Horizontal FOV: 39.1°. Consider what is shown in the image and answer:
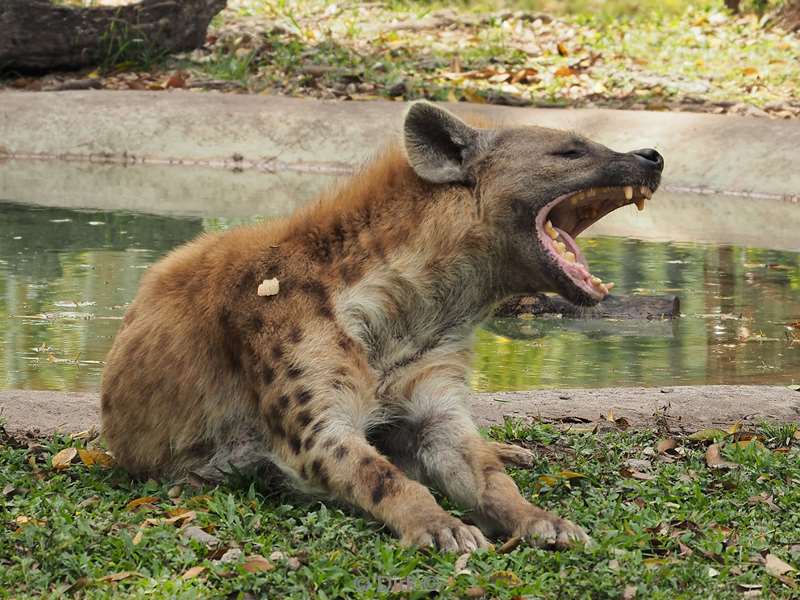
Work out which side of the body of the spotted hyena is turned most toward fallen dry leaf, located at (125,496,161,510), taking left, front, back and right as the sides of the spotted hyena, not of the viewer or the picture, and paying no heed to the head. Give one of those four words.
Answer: right

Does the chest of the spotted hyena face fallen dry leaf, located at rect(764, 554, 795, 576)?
yes

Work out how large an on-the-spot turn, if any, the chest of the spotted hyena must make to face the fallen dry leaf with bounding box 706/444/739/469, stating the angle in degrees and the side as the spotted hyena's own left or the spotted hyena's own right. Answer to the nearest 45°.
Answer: approximately 45° to the spotted hyena's own left

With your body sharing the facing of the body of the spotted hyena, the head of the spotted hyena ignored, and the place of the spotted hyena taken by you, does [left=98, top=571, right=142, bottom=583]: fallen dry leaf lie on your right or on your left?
on your right

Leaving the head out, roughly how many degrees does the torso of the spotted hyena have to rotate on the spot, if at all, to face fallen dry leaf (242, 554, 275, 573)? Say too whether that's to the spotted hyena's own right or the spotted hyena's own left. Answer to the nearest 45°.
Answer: approximately 45° to the spotted hyena's own right

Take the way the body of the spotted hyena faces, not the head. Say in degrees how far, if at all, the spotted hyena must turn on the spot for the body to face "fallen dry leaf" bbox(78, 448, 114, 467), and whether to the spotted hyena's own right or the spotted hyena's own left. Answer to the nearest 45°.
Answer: approximately 135° to the spotted hyena's own right

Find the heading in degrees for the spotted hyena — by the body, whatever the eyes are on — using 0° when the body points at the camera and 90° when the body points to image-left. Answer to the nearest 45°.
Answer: approximately 315°

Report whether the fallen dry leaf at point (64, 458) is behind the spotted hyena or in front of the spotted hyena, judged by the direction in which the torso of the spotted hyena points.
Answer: behind

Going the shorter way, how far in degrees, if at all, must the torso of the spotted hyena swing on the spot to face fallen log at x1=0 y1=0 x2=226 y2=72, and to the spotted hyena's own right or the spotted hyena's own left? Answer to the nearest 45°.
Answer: approximately 135° to the spotted hyena's own left

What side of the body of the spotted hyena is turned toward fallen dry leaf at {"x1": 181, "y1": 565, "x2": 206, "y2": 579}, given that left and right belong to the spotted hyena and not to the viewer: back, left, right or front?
right
